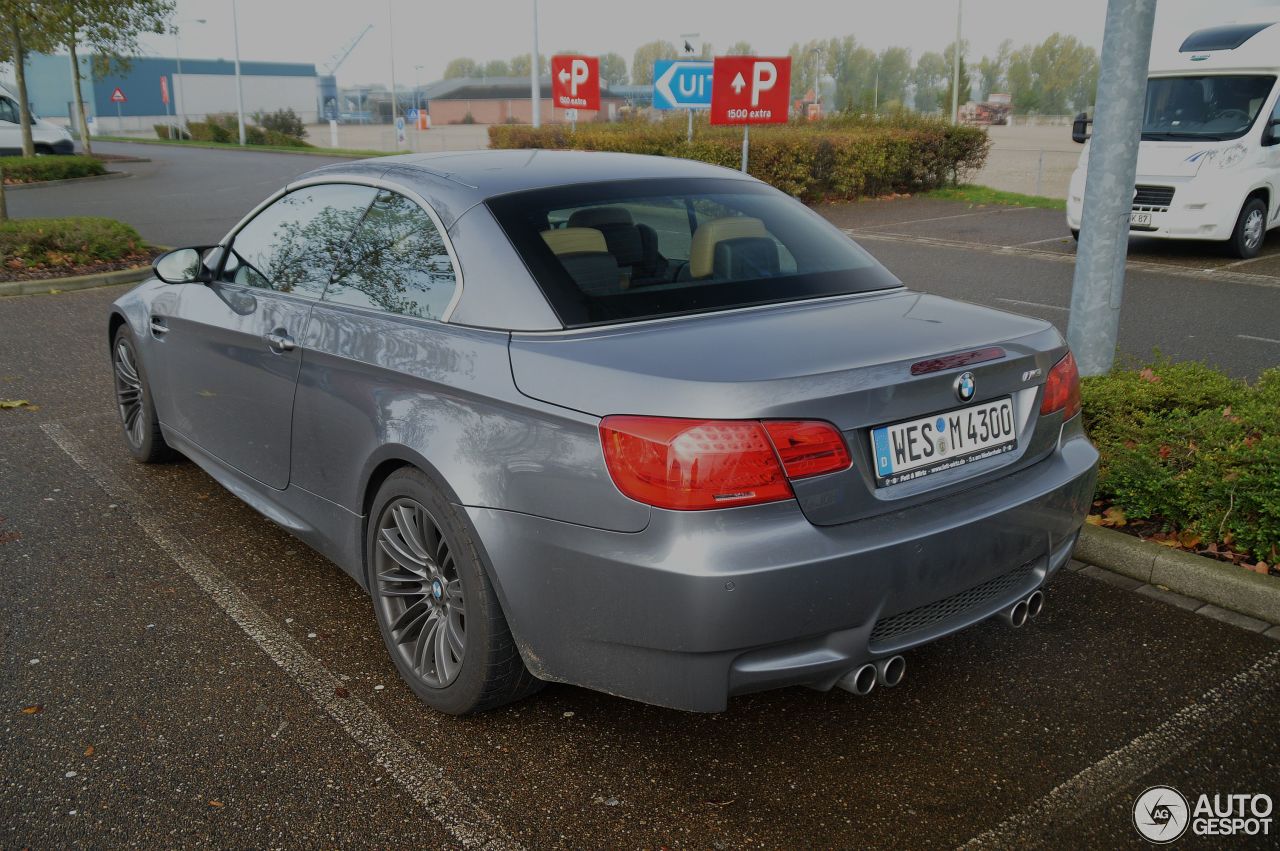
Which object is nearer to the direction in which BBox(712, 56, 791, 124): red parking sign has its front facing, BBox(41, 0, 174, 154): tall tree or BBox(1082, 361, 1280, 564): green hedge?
the green hedge

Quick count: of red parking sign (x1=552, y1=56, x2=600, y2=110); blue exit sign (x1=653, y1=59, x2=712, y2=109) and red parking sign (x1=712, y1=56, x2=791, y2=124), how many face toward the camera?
3

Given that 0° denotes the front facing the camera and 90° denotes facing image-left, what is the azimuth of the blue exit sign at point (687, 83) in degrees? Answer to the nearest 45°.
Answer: approximately 0°

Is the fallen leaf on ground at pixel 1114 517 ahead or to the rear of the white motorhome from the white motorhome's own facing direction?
ahead

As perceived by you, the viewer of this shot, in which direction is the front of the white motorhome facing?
facing the viewer and to the left of the viewer

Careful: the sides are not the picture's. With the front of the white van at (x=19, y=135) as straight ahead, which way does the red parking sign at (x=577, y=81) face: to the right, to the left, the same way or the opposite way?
to the right

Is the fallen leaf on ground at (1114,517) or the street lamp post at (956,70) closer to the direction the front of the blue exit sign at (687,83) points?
the fallen leaf on ground

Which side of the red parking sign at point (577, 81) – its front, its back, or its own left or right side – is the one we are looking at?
front

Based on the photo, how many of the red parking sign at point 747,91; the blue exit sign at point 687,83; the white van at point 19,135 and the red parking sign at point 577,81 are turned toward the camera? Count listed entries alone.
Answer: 3

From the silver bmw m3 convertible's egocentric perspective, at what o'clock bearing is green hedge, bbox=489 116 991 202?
The green hedge is roughly at 2 o'clock from the silver bmw m3 convertible.

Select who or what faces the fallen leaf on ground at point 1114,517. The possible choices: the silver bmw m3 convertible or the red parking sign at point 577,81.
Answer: the red parking sign

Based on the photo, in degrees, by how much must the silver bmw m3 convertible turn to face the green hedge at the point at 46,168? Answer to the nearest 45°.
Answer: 0° — it already faces it

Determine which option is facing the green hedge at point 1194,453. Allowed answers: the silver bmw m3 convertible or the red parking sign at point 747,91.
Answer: the red parking sign

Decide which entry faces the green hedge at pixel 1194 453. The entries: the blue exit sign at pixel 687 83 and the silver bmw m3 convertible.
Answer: the blue exit sign

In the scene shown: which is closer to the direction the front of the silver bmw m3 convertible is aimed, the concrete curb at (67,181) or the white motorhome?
the concrete curb

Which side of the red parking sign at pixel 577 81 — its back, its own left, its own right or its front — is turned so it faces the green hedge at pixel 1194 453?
front

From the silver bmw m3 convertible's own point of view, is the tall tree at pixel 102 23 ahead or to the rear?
ahead

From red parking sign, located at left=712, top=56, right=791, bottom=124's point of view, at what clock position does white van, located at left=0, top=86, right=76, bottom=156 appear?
The white van is roughly at 4 o'clock from the red parking sign.

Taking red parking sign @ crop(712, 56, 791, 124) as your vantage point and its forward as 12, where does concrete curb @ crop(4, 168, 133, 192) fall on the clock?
The concrete curb is roughly at 4 o'clock from the red parking sign.

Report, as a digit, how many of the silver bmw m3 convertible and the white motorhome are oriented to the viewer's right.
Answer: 0
